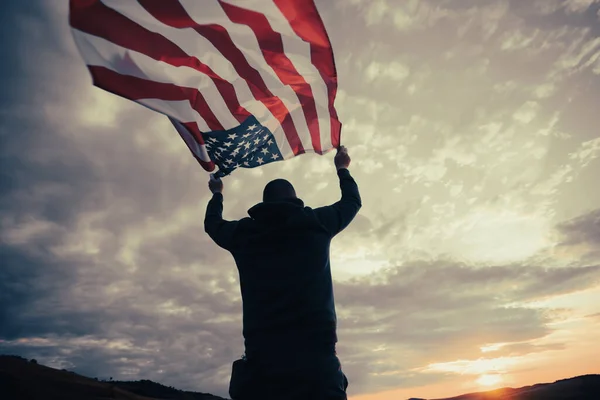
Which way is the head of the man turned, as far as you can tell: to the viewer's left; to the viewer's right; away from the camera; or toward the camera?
away from the camera

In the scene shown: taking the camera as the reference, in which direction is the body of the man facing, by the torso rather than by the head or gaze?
away from the camera
